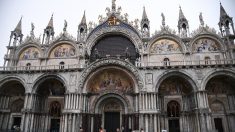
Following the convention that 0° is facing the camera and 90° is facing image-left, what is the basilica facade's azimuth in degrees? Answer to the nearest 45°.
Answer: approximately 0°
